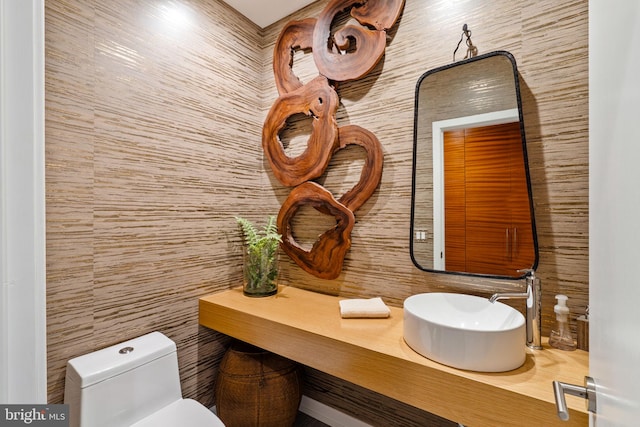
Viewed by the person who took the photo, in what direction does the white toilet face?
facing the viewer and to the right of the viewer

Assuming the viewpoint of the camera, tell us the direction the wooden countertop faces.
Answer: facing the viewer and to the left of the viewer

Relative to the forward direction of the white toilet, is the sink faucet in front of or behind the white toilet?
in front

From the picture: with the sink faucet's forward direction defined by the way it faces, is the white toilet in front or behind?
in front

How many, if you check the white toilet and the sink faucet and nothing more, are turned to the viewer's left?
1

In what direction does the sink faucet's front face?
to the viewer's left
